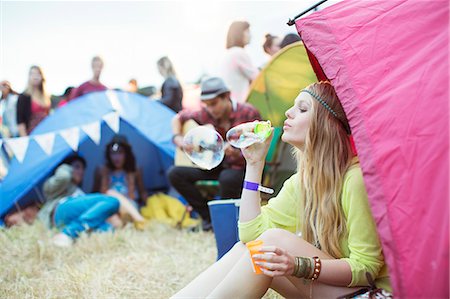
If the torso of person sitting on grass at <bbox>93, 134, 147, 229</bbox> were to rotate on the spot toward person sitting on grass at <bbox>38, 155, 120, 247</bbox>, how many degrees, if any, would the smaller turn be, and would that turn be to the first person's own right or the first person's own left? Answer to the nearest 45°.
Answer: approximately 45° to the first person's own right

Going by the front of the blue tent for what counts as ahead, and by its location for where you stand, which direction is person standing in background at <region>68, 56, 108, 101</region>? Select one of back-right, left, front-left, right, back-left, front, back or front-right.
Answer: back

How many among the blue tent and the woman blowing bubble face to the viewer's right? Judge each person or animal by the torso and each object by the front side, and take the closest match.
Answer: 0

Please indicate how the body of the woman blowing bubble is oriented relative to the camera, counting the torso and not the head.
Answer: to the viewer's left

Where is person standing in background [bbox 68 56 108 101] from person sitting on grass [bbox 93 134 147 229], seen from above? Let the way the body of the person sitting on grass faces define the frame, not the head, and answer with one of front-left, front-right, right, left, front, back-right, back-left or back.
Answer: back

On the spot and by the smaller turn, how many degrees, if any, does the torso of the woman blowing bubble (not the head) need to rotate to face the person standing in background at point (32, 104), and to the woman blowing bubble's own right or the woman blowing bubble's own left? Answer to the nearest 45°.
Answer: approximately 45° to the woman blowing bubble's own right

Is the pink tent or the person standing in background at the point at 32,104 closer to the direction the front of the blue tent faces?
the pink tent

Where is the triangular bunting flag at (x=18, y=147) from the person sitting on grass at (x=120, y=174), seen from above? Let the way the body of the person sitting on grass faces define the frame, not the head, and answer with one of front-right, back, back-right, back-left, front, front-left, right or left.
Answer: right

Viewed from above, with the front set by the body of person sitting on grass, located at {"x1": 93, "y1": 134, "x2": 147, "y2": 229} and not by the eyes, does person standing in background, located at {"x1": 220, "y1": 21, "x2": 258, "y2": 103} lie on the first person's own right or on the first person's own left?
on the first person's own left

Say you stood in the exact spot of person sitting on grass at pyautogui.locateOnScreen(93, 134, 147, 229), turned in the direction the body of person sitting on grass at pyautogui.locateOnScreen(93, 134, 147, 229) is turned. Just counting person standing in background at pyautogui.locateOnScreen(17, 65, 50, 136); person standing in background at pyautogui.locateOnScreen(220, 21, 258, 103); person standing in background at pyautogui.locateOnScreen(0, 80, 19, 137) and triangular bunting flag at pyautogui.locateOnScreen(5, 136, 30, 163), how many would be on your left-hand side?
1
